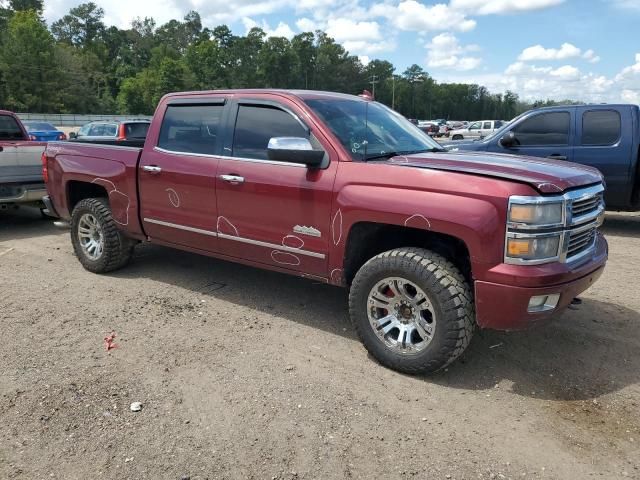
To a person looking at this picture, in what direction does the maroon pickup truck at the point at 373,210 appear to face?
facing the viewer and to the right of the viewer

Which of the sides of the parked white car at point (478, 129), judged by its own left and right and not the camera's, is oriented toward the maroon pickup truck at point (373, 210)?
left

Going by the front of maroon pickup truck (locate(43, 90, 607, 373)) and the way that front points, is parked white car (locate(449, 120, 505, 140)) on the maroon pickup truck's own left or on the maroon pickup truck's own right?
on the maroon pickup truck's own left

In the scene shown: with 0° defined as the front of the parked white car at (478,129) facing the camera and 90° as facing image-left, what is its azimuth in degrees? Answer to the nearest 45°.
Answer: approximately 90°

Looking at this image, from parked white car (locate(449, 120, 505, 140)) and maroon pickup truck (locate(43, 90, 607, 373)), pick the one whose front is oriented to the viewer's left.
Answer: the parked white car

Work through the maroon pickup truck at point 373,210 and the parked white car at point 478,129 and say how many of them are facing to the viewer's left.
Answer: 1
